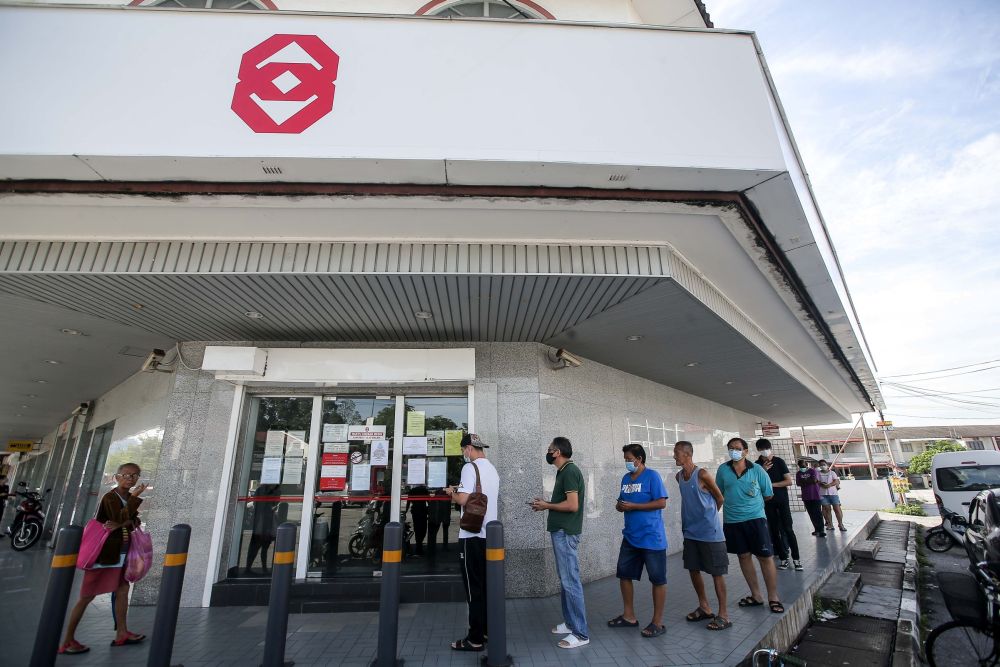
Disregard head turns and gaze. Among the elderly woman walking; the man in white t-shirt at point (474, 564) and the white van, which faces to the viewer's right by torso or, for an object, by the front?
the elderly woman walking

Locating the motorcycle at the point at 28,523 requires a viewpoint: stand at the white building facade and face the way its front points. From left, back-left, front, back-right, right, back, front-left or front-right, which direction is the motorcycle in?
back-right

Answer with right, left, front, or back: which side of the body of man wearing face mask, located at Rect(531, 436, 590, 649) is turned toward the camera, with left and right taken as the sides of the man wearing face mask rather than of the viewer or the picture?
left

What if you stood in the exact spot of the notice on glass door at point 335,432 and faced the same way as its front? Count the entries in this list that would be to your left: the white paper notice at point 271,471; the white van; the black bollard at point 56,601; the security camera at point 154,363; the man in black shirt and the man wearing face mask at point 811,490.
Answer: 3

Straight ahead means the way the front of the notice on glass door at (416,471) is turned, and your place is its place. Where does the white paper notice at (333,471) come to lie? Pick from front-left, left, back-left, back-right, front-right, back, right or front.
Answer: right

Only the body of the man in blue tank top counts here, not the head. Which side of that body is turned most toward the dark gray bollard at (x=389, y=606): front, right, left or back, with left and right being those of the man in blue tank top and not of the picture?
front

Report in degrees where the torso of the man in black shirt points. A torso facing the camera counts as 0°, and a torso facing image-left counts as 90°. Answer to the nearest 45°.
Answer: approximately 45°

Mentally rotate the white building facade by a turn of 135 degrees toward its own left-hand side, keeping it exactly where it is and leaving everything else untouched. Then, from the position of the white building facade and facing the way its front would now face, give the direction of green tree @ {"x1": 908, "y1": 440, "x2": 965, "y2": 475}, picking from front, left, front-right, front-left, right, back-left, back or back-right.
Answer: front

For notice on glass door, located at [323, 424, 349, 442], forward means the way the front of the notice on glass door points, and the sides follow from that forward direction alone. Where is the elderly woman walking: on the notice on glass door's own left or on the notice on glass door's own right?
on the notice on glass door's own right
